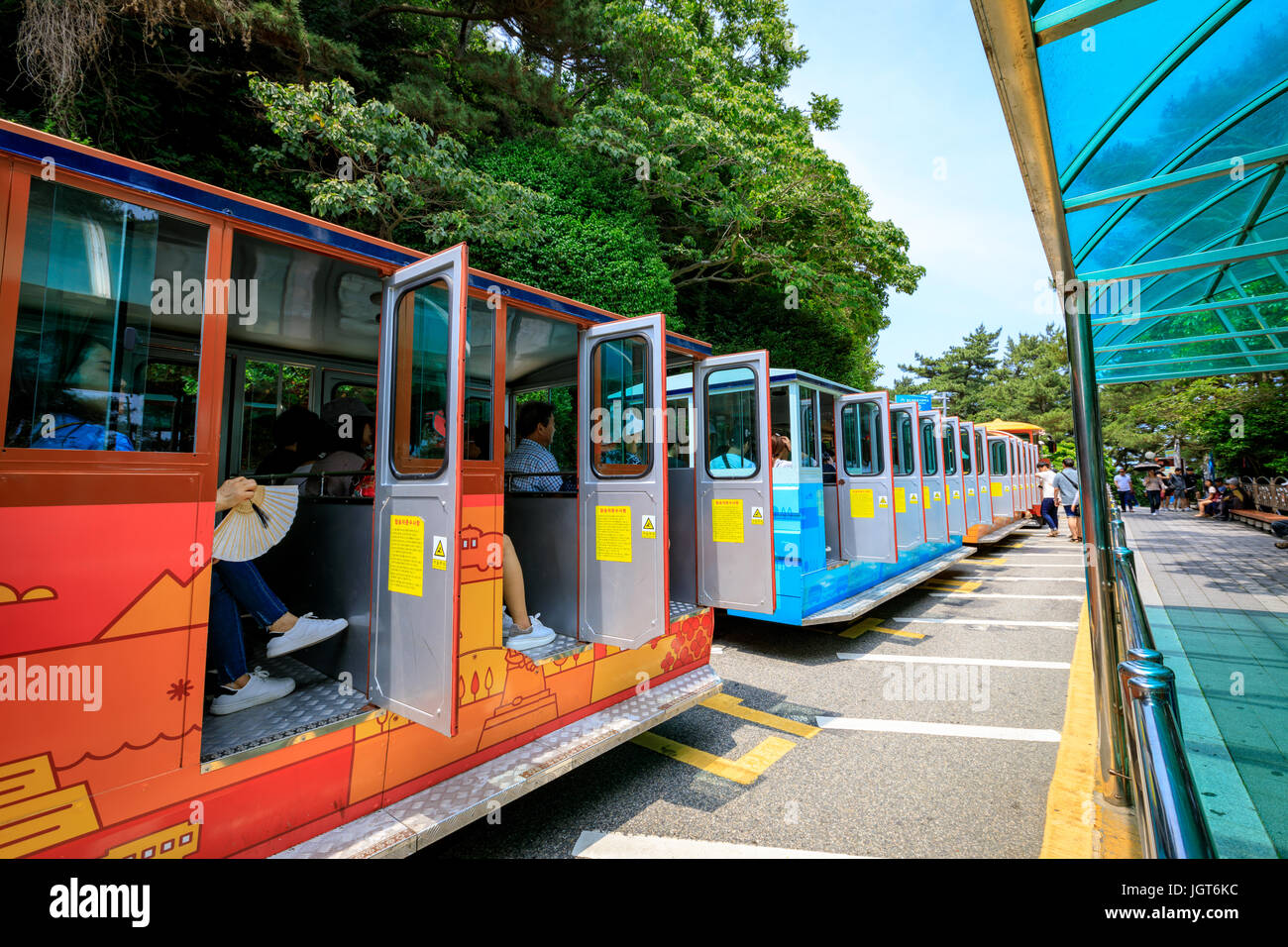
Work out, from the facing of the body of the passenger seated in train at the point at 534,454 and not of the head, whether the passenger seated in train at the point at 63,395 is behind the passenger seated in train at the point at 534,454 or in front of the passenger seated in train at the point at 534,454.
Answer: behind

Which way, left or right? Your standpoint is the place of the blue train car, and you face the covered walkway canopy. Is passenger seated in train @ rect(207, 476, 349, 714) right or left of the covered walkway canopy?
right
